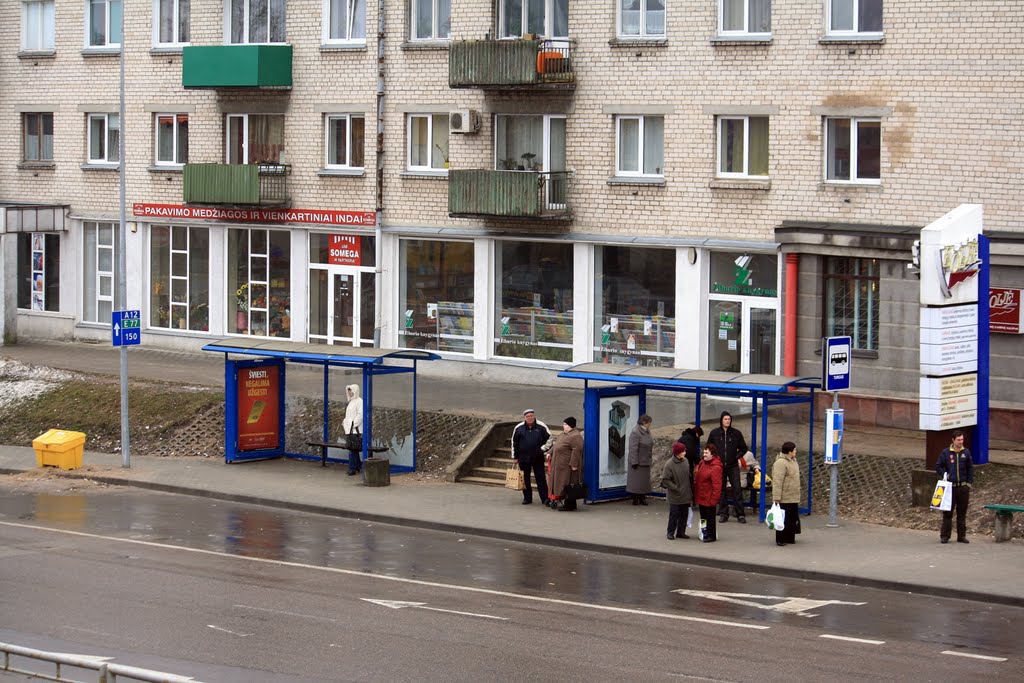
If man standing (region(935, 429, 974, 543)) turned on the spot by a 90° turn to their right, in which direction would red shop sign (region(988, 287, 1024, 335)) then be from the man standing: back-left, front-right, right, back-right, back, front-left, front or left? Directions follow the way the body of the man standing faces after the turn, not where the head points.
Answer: right

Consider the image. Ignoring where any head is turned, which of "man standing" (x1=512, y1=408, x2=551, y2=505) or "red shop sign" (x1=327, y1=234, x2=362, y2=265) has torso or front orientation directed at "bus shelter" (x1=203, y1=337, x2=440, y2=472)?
the red shop sign

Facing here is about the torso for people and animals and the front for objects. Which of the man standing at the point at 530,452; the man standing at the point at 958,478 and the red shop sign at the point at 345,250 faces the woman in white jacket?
the red shop sign

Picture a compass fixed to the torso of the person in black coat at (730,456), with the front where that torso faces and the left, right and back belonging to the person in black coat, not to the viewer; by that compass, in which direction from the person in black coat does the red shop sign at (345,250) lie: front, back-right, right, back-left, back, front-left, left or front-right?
back-right

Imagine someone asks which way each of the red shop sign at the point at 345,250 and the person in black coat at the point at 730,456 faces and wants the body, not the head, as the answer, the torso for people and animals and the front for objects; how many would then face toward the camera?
2

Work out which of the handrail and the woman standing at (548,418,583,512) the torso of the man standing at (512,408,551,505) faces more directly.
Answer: the handrail
